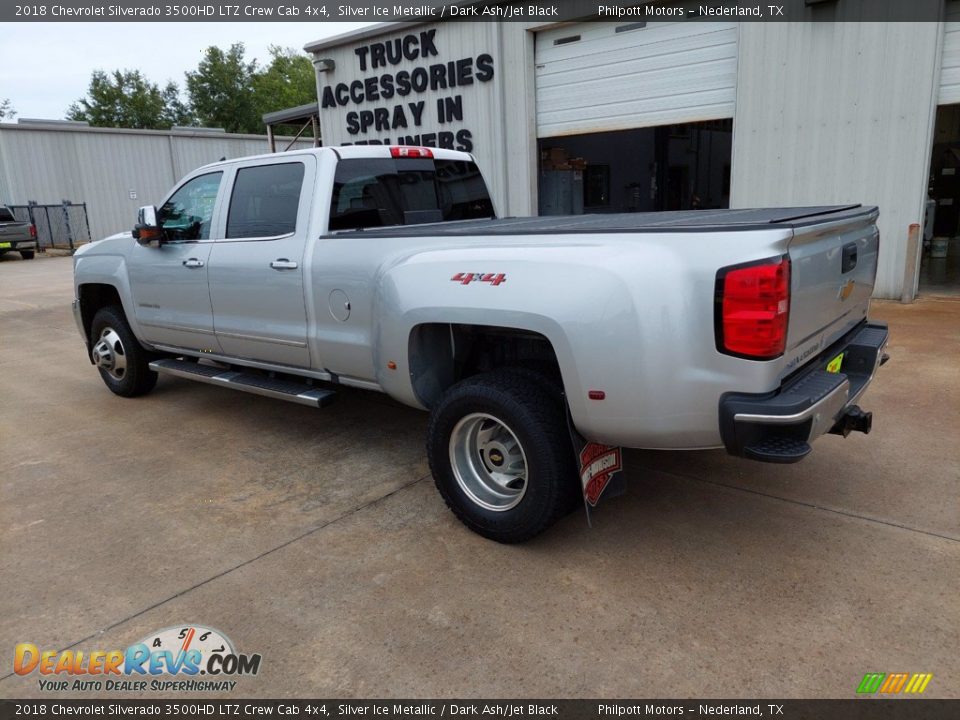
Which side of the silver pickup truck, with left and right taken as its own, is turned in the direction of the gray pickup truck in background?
front

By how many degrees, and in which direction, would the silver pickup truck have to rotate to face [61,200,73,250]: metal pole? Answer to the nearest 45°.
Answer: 0° — it already faces it

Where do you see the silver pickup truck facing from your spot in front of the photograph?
facing away from the viewer and to the left of the viewer

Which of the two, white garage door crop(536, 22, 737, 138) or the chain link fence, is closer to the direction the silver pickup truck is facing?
the chain link fence

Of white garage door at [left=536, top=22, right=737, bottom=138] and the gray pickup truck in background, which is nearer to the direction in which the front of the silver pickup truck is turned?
the gray pickup truck in background

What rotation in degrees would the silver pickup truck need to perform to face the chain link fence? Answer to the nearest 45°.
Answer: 0° — it already faces it

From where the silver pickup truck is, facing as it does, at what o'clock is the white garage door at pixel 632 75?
The white garage door is roughly at 2 o'clock from the silver pickup truck.
